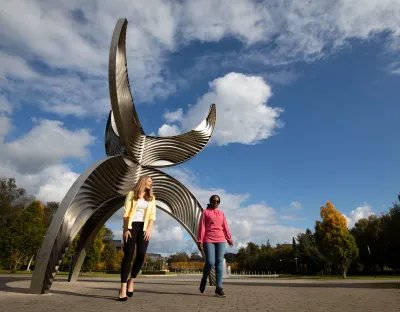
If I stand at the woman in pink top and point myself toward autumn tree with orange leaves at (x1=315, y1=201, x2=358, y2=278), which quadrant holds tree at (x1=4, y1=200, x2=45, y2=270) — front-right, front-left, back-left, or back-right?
front-left

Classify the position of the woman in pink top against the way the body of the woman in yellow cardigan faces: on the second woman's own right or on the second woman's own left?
on the second woman's own left

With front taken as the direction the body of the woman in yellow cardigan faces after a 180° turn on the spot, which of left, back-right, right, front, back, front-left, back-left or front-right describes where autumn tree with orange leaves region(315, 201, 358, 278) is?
front-right

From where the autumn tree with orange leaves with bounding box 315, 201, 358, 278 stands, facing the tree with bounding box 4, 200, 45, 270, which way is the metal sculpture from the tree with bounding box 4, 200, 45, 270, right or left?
left

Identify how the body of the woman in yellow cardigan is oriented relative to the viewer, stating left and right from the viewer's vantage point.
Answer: facing the viewer

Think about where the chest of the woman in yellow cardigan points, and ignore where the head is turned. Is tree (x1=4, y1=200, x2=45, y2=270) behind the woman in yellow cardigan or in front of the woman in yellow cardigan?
behind

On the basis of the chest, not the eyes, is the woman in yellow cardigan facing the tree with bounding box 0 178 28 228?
no

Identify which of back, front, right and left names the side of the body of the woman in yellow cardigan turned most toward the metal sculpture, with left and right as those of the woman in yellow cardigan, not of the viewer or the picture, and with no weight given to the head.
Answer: back
